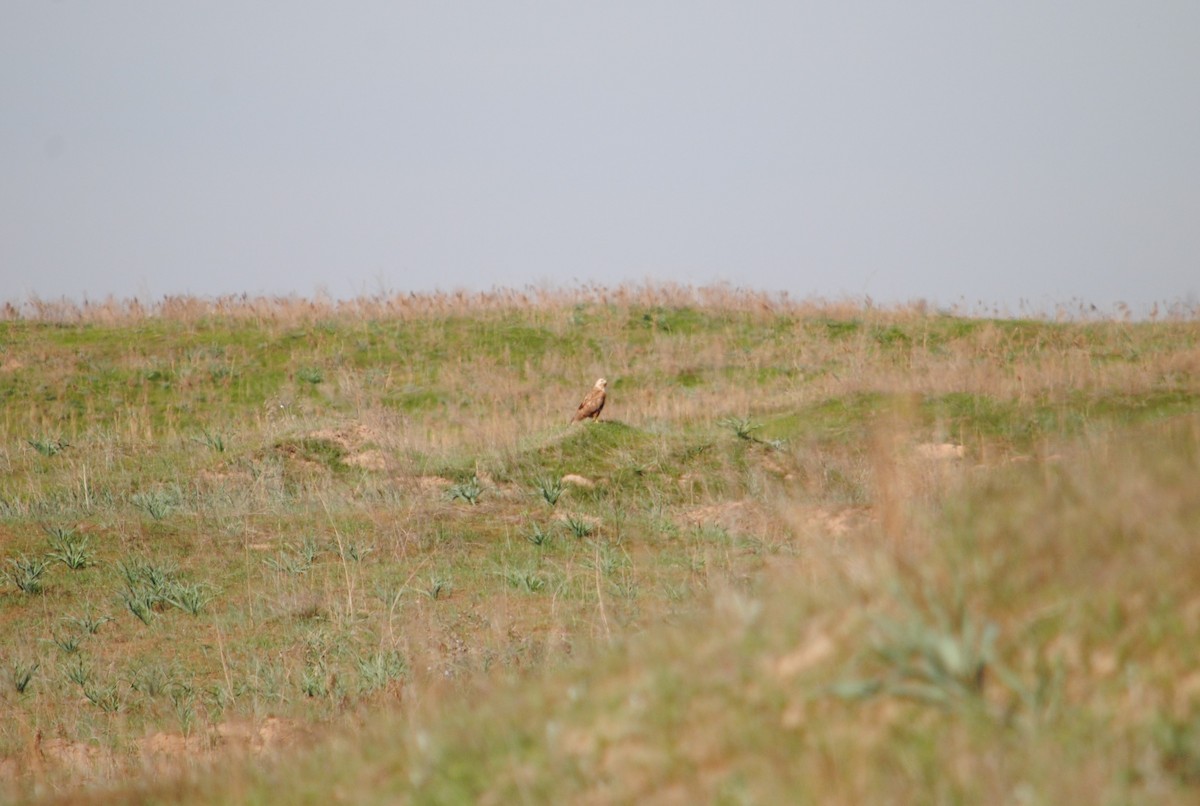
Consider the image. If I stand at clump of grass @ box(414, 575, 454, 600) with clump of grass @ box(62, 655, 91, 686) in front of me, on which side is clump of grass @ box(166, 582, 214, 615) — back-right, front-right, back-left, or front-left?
front-right

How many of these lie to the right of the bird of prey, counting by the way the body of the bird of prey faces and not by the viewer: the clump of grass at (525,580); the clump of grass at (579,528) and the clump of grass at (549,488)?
3

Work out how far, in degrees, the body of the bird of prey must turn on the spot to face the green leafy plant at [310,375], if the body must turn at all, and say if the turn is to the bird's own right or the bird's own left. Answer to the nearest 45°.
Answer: approximately 135° to the bird's own left

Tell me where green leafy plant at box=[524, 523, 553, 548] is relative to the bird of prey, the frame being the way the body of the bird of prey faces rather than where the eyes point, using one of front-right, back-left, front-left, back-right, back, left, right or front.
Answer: right

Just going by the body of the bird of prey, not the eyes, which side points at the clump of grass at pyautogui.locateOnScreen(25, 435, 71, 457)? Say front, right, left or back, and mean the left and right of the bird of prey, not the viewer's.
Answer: back

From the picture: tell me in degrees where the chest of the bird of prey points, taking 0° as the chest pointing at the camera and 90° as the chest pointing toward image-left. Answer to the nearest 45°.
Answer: approximately 270°

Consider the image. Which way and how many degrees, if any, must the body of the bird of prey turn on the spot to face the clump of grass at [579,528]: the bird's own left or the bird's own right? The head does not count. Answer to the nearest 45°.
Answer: approximately 90° to the bird's own right

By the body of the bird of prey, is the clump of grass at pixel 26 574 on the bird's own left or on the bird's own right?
on the bird's own right

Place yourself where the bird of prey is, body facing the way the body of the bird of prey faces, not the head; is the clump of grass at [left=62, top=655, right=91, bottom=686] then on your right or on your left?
on your right

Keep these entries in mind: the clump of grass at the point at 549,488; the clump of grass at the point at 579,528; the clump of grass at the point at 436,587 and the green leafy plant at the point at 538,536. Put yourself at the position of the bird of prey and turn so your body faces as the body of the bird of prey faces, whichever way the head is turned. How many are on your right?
4

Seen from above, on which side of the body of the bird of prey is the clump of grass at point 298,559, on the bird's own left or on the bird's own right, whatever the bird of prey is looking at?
on the bird's own right
